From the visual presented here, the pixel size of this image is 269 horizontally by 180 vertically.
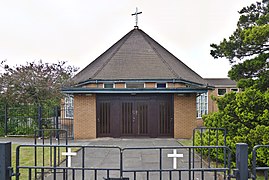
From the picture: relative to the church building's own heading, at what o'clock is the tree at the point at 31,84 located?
The tree is roughly at 3 o'clock from the church building.

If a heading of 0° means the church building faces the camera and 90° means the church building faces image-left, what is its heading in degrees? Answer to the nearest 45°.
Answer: approximately 0°

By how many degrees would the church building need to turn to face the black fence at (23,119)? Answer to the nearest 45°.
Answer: approximately 90° to its right

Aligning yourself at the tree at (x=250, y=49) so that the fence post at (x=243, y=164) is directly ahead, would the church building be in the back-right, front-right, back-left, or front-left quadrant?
back-right

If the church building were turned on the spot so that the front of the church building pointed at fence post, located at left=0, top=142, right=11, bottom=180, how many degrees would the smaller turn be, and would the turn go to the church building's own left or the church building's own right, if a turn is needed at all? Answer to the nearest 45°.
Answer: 0° — it already faces it

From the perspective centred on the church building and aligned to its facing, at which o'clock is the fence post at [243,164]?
The fence post is roughly at 12 o'clock from the church building.
